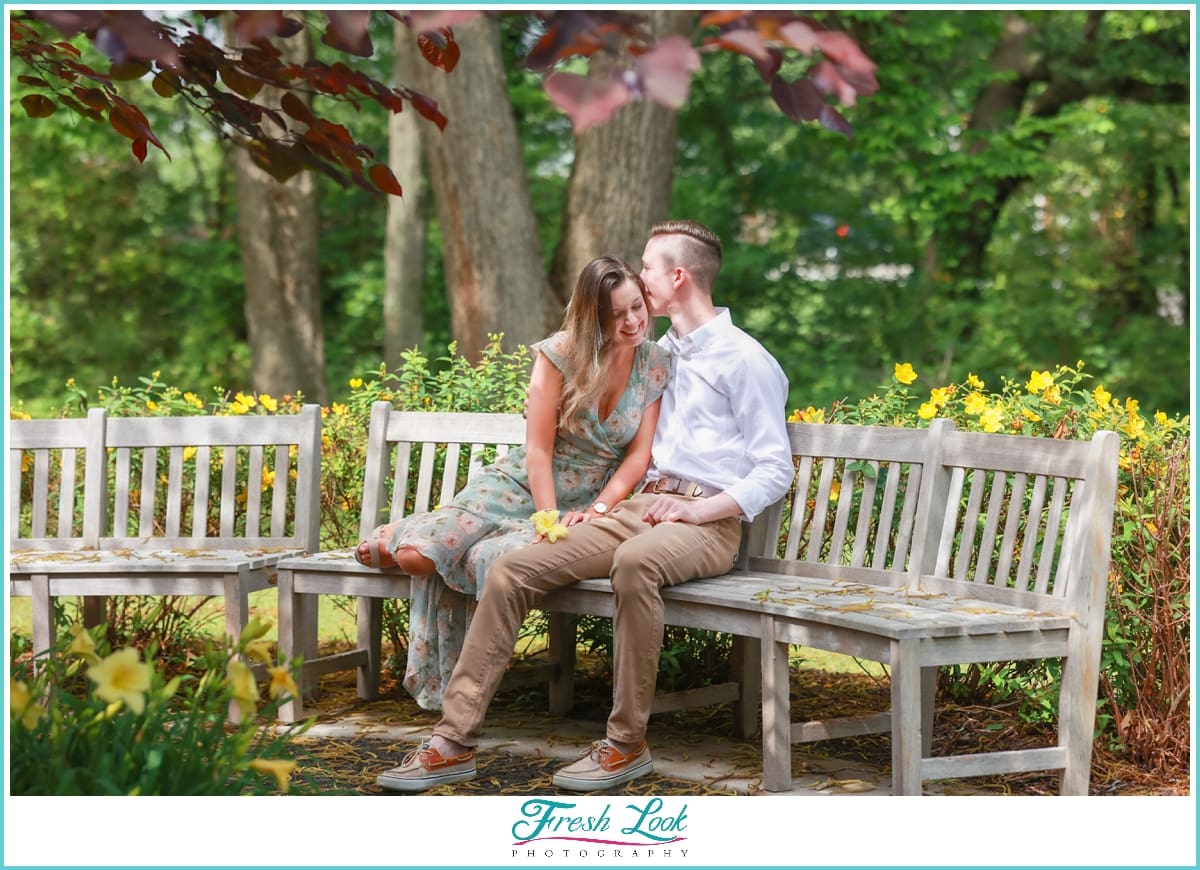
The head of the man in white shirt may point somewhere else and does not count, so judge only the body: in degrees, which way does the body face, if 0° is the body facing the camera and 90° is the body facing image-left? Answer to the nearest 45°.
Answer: approximately 45°

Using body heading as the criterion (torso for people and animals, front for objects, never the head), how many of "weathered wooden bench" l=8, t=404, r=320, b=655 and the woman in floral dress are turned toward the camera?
2

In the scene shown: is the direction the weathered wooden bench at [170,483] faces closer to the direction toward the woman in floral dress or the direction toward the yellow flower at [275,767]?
the yellow flower

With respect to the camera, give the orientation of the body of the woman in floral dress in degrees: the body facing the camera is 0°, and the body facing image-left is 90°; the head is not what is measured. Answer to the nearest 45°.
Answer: approximately 0°

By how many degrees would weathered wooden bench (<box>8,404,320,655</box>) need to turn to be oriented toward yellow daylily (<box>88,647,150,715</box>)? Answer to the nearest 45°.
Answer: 0° — it already faces it

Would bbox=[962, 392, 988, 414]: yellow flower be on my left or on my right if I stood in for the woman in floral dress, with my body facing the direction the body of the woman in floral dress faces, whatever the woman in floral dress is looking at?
on my left

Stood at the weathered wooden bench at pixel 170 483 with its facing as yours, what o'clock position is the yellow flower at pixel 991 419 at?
The yellow flower is roughly at 10 o'clock from the weathered wooden bench.

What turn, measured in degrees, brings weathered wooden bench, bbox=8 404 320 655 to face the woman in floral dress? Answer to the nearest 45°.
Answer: approximately 45° to its left

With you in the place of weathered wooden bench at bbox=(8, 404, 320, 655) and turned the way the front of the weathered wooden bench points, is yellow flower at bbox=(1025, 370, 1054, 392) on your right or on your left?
on your left
